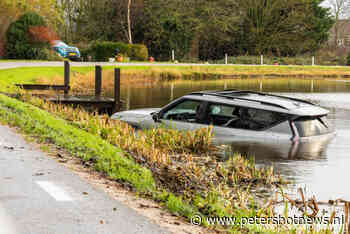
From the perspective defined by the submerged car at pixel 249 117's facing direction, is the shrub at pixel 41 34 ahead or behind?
ahead

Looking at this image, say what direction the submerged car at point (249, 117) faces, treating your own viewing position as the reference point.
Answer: facing away from the viewer and to the left of the viewer
